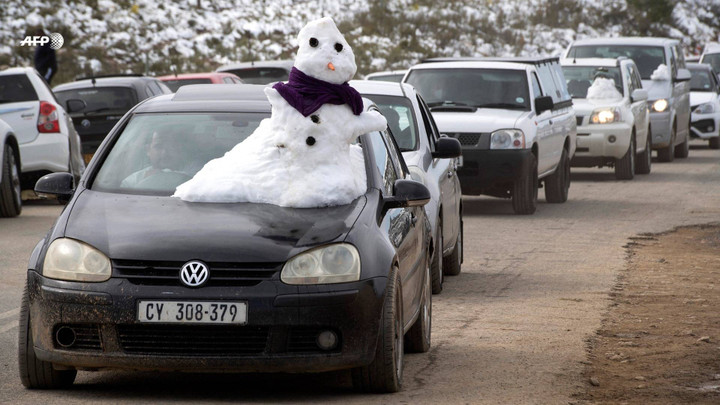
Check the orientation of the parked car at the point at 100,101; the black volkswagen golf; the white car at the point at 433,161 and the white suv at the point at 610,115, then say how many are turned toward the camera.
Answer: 3

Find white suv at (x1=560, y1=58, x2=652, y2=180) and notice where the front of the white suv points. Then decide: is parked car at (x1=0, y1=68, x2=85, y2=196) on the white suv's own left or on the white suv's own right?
on the white suv's own right

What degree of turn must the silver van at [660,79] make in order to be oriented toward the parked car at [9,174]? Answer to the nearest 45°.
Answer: approximately 45° to its right

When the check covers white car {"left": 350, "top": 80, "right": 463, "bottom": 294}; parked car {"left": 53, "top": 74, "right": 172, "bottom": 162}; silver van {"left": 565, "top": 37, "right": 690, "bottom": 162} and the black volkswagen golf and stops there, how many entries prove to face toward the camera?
3

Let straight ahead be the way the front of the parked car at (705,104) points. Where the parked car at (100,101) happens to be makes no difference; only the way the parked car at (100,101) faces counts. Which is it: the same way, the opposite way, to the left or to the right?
the opposite way

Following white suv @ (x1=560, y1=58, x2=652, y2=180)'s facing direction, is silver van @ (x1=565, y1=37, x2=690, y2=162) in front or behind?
behind

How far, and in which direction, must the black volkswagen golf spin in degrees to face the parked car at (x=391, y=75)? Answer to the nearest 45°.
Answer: approximately 180°

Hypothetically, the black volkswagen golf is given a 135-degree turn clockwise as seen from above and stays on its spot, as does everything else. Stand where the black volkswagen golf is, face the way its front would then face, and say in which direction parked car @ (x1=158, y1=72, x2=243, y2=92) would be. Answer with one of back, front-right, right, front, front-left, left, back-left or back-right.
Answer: front-right

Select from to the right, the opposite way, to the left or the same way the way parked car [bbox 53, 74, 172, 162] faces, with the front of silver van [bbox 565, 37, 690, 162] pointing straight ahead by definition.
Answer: the opposite way
